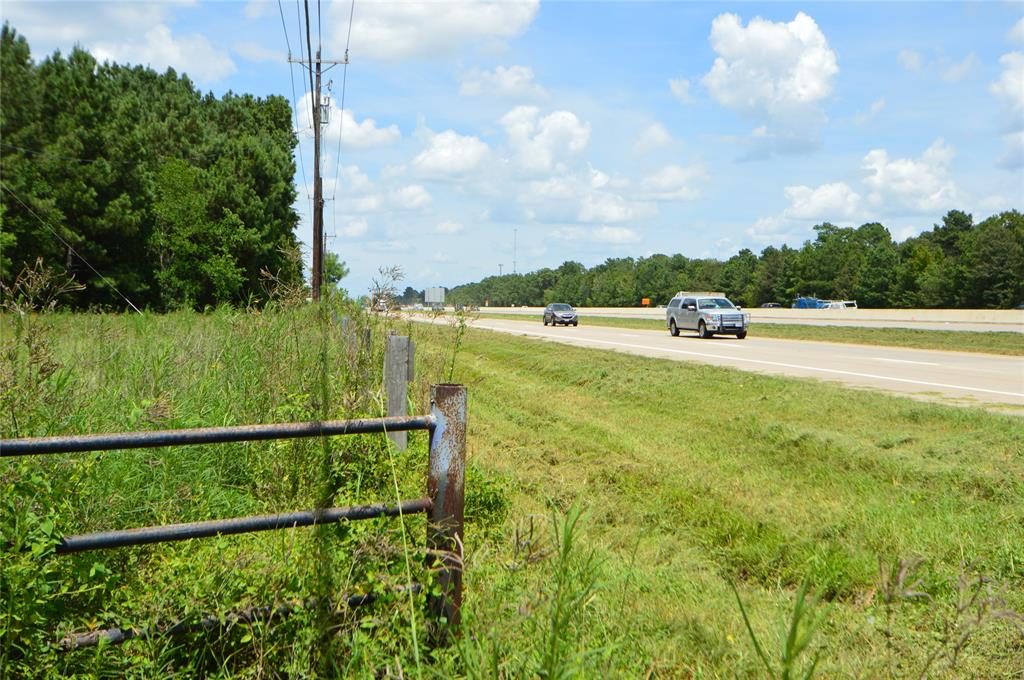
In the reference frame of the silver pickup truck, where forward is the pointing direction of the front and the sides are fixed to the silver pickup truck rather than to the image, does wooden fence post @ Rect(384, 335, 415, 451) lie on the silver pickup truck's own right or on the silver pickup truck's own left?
on the silver pickup truck's own right

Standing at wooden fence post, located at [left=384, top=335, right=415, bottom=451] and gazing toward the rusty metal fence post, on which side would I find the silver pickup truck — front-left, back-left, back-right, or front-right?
back-left

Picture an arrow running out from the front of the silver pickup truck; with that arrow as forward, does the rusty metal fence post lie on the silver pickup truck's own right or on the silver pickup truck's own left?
on the silver pickup truck's own right

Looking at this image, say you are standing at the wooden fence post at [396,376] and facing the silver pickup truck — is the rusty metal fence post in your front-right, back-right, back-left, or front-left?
back-right

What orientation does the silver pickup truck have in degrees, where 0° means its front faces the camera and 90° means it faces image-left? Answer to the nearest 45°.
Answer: approximately 315°
